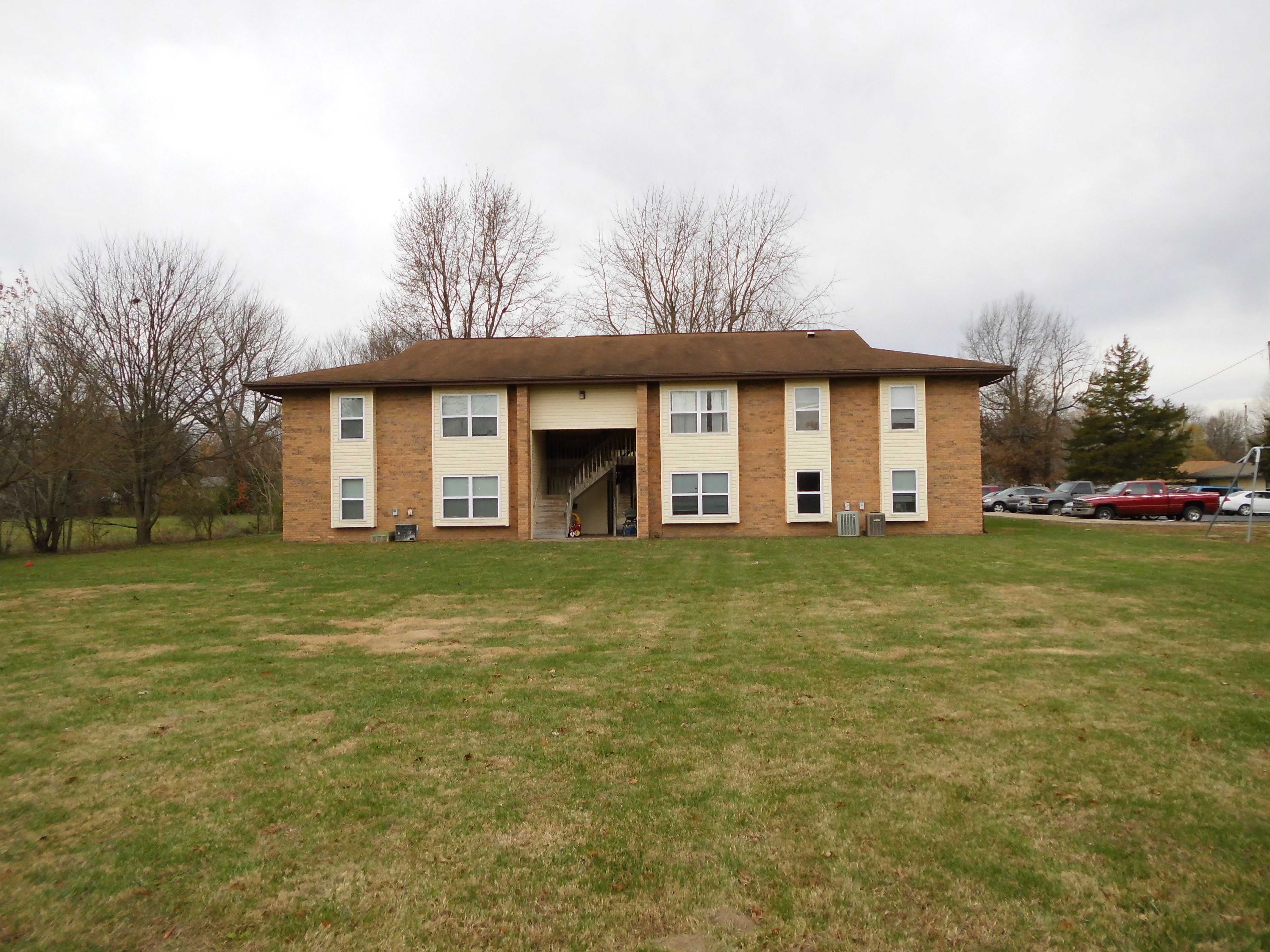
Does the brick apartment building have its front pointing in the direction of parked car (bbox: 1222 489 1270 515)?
no

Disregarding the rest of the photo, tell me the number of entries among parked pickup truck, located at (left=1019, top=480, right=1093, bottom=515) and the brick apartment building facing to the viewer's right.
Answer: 0

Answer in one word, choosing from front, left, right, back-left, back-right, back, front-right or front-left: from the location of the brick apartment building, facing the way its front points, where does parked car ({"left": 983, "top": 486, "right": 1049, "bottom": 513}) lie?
back-left

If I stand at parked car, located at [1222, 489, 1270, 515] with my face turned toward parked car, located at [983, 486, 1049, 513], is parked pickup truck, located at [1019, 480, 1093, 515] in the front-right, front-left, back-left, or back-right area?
front-left

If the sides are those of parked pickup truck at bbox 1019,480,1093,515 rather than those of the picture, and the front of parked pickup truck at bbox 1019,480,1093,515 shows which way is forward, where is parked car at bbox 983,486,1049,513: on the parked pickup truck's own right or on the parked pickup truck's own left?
on the parked pickup truck's own right

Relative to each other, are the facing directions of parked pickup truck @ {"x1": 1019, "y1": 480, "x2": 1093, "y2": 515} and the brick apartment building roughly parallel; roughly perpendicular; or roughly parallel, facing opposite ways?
roughly perpendicular

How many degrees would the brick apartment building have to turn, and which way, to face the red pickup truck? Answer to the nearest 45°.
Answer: approximately 90° to its left

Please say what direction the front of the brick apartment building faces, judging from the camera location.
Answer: facing the viewer

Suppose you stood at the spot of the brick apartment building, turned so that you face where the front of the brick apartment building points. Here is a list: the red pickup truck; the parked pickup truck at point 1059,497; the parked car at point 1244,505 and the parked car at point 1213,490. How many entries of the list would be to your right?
0

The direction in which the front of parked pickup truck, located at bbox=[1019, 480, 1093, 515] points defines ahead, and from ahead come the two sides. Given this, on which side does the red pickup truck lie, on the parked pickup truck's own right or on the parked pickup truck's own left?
on the parked pickup truck's own left

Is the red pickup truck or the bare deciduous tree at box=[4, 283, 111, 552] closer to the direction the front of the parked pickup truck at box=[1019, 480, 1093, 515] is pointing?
the bare deciduous tree

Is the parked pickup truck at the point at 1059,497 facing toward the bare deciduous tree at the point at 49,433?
yes

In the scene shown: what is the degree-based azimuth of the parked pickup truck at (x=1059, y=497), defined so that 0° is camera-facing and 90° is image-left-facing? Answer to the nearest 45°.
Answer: approximately 45°

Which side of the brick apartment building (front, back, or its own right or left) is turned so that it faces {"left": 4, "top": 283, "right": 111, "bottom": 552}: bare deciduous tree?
right

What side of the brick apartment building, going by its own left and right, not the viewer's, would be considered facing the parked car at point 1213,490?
left

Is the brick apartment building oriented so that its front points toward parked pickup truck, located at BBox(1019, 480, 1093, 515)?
no
